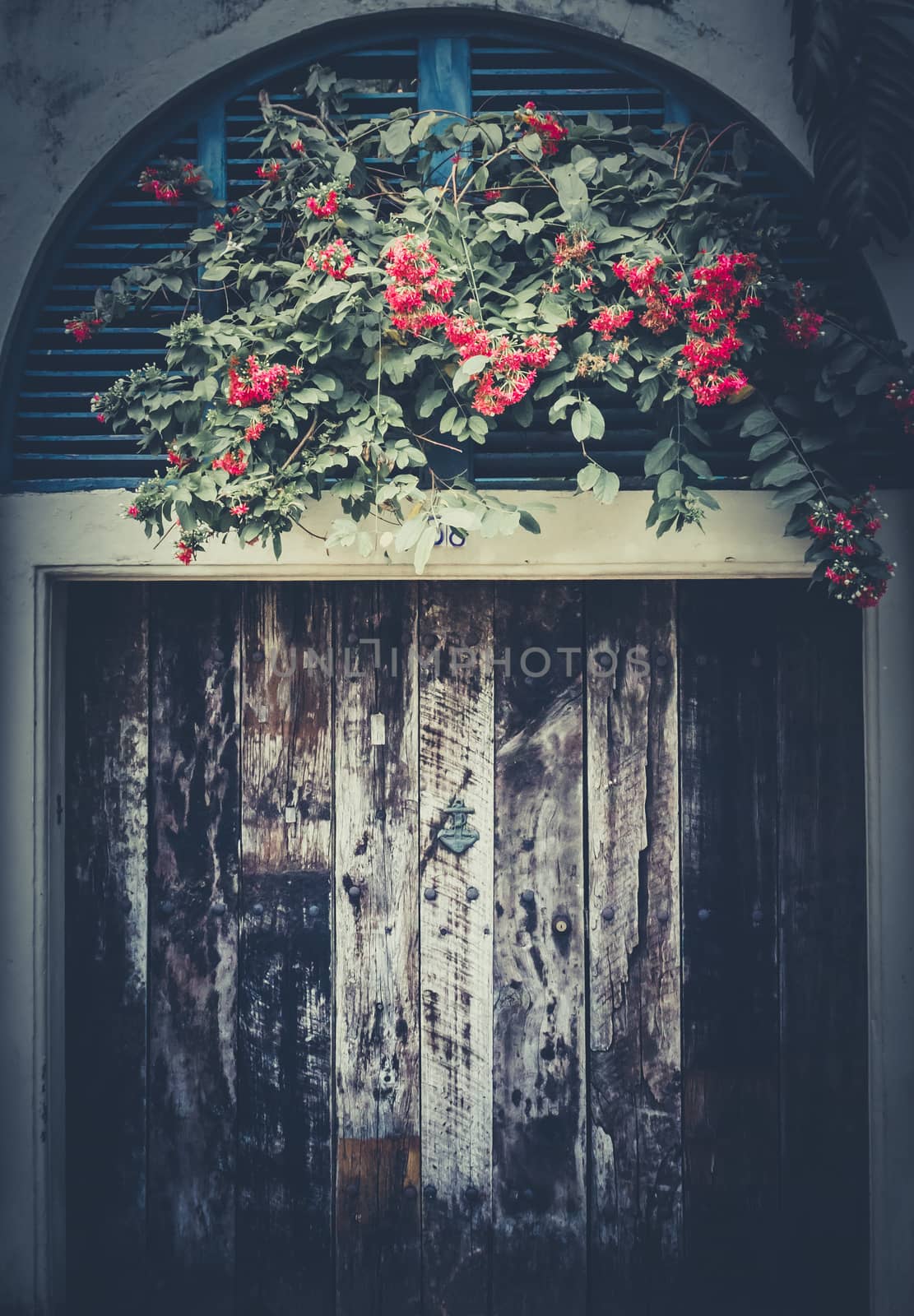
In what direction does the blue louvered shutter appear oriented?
toward the camera

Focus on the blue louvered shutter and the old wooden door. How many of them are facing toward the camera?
2

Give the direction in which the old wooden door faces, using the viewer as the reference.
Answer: facing the viewer

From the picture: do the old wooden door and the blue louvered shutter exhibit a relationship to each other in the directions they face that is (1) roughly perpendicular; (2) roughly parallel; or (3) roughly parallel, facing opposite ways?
roughly parallel
